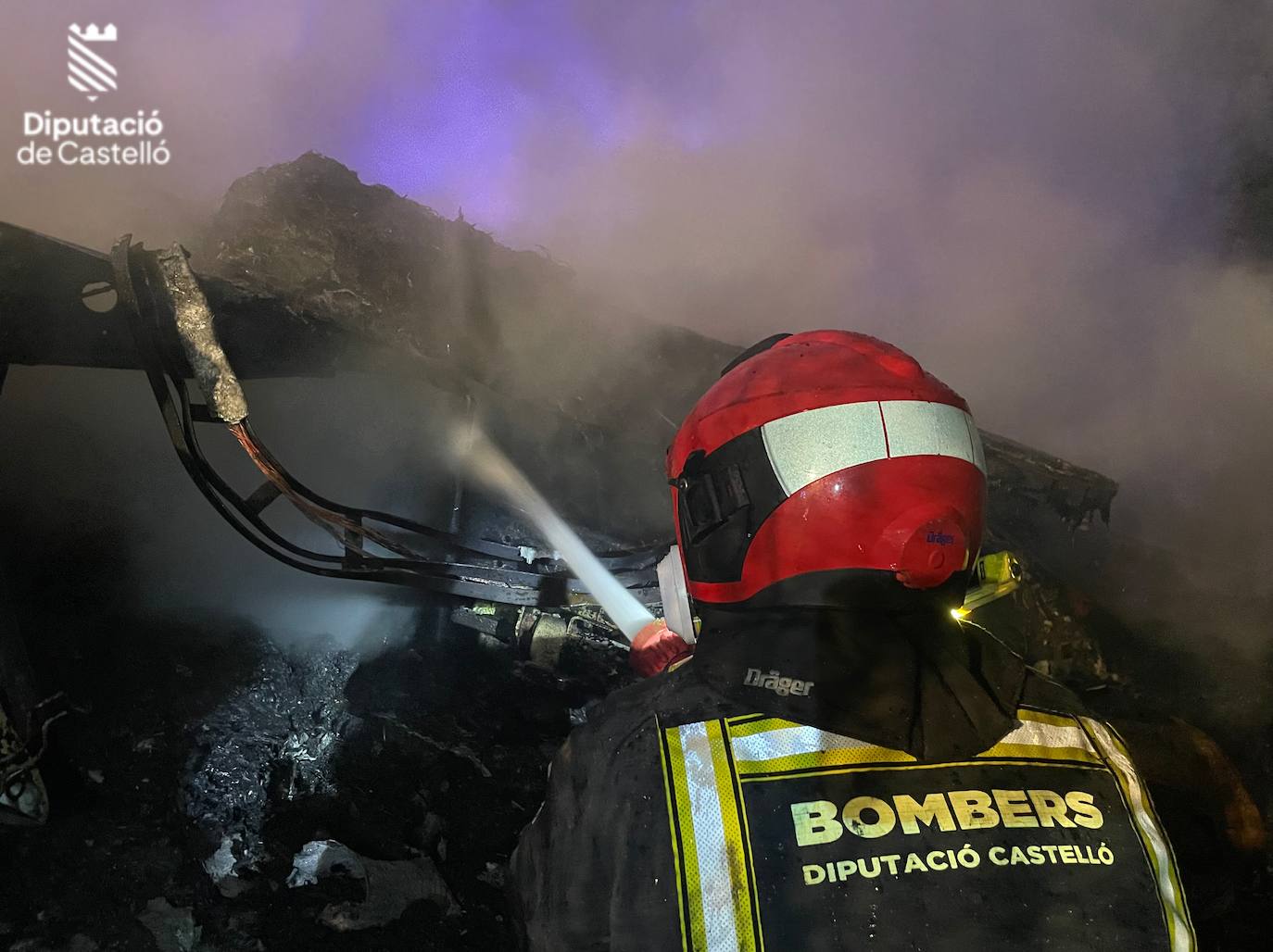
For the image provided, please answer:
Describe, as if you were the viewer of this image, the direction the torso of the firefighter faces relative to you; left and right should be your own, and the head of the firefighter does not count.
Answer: facing away from the viewer and to the left of the viewer

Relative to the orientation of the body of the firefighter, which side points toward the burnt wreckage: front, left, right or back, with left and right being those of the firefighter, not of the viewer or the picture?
front

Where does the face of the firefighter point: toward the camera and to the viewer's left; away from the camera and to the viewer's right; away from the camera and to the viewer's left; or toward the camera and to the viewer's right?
away from the camera and to the viewer's left
